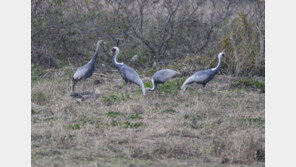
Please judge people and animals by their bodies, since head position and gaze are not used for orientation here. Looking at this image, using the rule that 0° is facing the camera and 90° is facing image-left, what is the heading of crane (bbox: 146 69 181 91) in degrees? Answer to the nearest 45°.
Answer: approximately 90°
